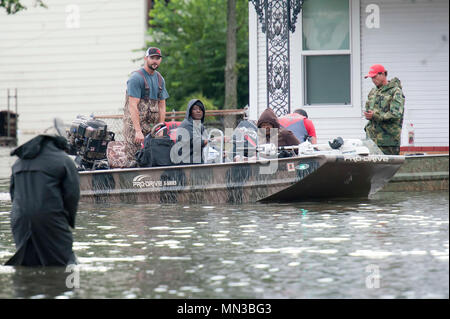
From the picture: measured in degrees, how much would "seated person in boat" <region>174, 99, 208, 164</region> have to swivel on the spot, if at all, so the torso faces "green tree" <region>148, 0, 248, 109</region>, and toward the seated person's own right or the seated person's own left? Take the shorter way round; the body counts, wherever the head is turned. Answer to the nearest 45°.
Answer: approximately 135° to the seated person's own left

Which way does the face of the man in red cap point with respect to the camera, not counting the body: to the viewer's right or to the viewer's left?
to the viewer's left

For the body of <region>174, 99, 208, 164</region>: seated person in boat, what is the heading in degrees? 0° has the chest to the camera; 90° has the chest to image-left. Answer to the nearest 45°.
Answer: approximately 315°

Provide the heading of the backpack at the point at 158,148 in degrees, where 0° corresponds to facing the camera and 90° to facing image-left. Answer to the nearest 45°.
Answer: approximately 0°
